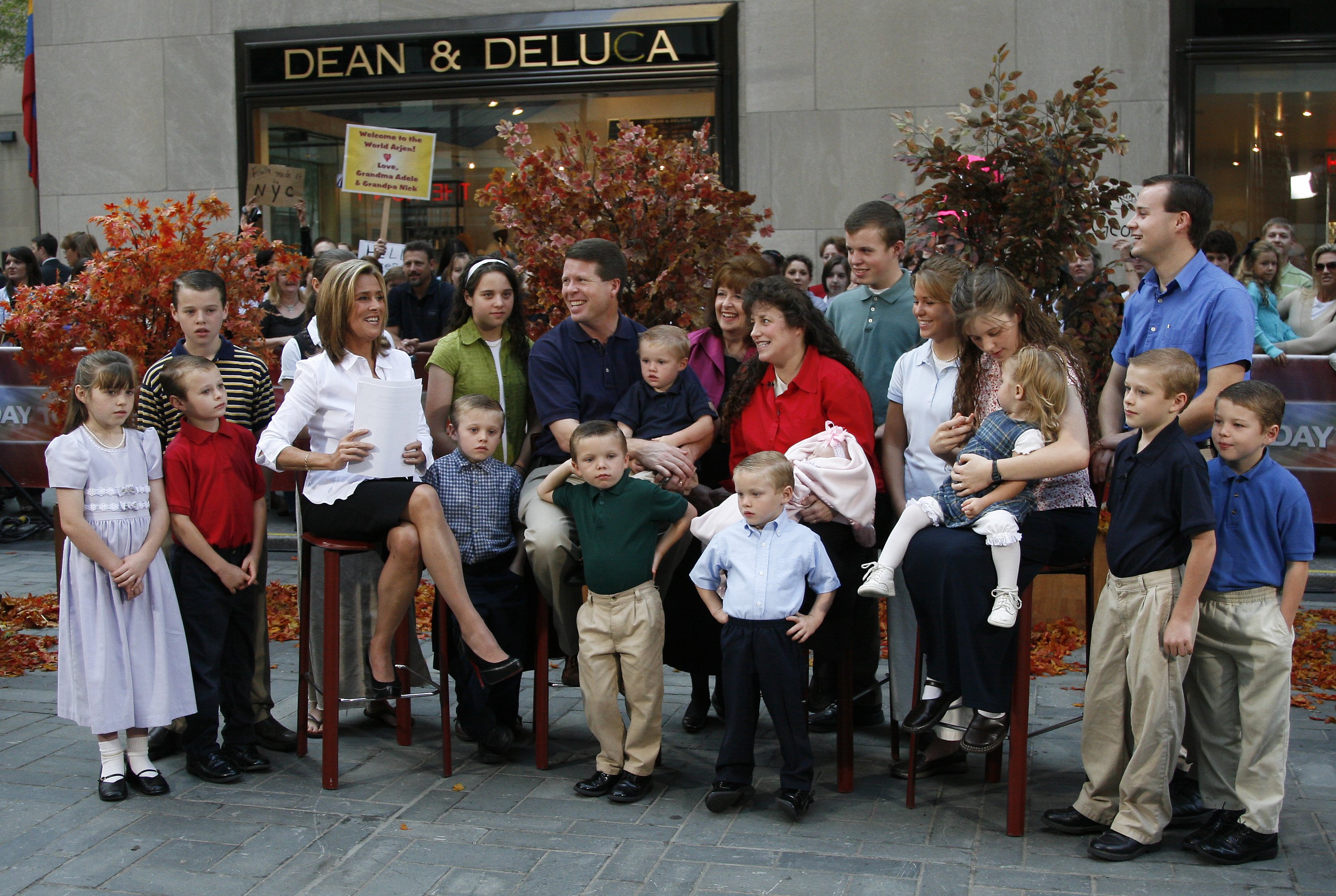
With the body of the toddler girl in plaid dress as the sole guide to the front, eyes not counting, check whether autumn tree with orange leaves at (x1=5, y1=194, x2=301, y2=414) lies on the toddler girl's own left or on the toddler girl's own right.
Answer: on the toddler girl's own right

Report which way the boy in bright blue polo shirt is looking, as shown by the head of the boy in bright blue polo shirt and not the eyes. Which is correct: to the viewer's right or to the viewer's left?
to the viewer's left

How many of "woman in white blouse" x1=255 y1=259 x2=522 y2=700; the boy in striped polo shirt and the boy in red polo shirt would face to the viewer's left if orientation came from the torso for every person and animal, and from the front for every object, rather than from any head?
0

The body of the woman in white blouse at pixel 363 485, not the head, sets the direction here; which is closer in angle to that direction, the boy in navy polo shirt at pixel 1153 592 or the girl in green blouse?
the boy in navy polo shirt

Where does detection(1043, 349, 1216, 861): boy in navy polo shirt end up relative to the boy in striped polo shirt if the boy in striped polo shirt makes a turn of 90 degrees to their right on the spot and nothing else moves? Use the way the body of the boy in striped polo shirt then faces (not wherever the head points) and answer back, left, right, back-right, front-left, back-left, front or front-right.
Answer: back-left

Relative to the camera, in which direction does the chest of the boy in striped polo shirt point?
toward the camera

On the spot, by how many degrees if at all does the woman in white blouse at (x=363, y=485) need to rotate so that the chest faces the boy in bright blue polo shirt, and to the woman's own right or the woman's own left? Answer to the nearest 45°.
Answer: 0° — they already face them

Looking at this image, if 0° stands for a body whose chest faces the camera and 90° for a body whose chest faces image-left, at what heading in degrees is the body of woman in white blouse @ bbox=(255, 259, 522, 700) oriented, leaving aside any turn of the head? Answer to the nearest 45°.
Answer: approximately 315°

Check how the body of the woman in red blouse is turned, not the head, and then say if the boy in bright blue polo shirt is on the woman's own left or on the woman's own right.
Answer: on the woman's own left

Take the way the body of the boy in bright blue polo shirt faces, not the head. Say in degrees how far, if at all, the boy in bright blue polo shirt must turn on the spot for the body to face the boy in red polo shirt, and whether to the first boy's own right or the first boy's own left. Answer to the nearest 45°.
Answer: approximately 45° to the first boy's own right

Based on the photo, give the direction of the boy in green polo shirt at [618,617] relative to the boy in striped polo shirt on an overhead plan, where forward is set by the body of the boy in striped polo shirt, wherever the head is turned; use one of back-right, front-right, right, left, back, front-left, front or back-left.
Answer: front-left

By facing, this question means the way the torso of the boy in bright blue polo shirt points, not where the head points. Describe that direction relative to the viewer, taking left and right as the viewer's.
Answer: facing the viewer and to the left of the viewer

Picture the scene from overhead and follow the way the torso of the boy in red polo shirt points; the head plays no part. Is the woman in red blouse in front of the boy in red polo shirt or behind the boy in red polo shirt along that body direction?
in front

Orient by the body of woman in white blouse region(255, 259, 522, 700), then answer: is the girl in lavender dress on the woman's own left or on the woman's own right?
on the woman's own right
